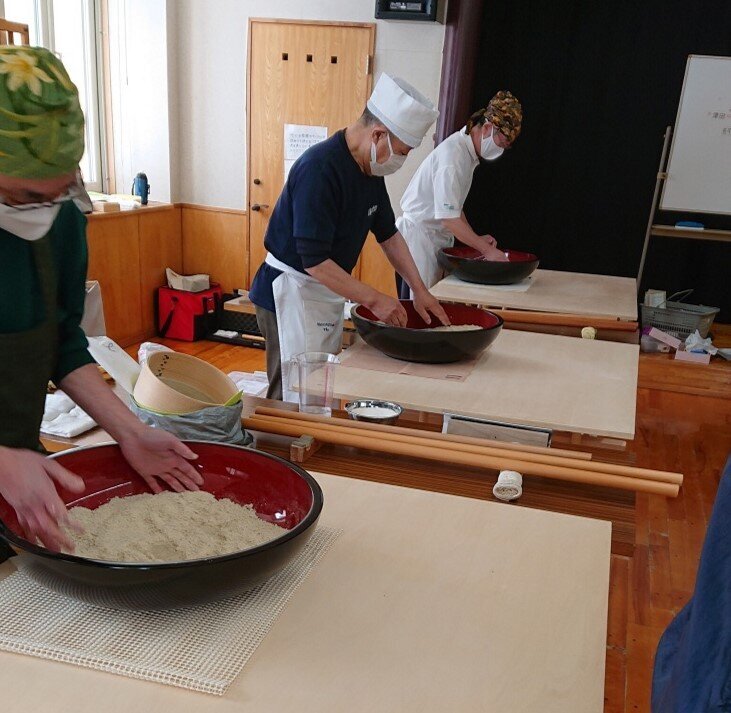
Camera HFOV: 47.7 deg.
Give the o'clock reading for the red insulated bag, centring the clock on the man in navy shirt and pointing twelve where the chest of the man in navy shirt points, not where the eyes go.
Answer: The red insulated bag is roughly at 7 o'clock from the man in navy shirt.

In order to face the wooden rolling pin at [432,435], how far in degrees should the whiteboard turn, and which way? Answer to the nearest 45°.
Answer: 0° — it already faces it

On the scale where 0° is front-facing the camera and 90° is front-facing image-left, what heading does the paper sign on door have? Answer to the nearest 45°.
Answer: approximately 0°

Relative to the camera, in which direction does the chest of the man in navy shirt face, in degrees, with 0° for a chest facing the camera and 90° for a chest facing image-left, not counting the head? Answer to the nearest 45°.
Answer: approximately 315°

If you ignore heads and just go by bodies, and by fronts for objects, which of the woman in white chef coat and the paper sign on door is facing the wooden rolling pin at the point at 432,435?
the paper sign on door

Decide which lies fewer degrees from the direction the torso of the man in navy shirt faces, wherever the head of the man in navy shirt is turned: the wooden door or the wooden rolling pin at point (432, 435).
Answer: the wooden rolling pin

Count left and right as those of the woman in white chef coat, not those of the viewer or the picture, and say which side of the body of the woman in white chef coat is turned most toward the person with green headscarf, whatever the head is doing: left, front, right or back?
right

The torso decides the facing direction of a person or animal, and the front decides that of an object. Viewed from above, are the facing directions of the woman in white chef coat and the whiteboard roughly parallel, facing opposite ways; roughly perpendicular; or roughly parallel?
roughly perpendicular

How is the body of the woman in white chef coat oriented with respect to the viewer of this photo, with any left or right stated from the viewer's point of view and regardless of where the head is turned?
facing to the right of the viewer

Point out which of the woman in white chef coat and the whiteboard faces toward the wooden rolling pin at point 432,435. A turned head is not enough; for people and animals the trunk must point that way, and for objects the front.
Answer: the whiteboard

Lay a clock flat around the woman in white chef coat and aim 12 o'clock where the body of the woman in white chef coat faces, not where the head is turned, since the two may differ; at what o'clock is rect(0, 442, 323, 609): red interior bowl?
The red interior bowl is roughly at 3 o'clock from the woman in white chef coat.

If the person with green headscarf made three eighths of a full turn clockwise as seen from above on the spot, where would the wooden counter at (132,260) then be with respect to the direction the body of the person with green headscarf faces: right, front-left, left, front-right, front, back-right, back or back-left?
right
